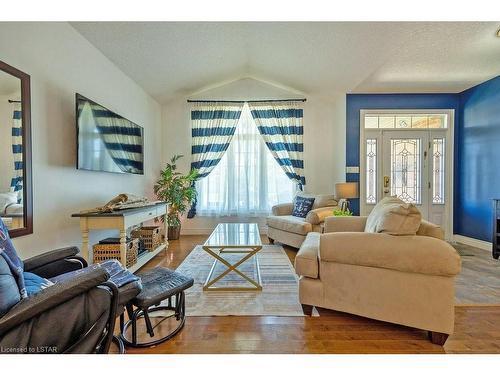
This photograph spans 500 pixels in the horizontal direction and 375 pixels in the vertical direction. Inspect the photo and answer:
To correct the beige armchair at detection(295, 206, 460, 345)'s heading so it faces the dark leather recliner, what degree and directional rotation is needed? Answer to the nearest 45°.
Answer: approximately 45° to its left

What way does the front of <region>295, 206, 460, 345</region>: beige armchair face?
to the viewer's left

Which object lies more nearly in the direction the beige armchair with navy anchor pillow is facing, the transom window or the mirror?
the mirror

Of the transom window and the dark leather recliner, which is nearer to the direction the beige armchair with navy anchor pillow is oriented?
the dark leather recliner

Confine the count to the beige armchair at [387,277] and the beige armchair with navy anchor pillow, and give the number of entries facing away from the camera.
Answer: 0

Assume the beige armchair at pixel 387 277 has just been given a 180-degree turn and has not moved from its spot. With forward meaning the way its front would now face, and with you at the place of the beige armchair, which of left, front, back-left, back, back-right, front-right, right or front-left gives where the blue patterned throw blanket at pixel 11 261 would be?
back-right

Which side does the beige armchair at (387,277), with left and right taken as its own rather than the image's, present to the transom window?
right

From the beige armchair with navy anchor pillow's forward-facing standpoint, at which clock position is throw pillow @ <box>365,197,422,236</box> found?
The throw pillow is roughly at 10 o'clock from the beige armchair with navy anchor pillow.

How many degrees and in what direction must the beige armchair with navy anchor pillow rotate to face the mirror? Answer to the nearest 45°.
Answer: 0° — it already faces it

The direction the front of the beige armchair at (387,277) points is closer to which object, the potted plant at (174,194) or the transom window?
the potted plant

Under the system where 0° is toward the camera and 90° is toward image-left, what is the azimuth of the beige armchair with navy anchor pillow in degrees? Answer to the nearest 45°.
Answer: approximately 45°

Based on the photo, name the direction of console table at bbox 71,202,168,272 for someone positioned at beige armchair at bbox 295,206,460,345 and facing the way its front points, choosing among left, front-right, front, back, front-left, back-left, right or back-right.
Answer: front

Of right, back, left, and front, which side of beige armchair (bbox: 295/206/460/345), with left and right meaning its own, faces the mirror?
front
